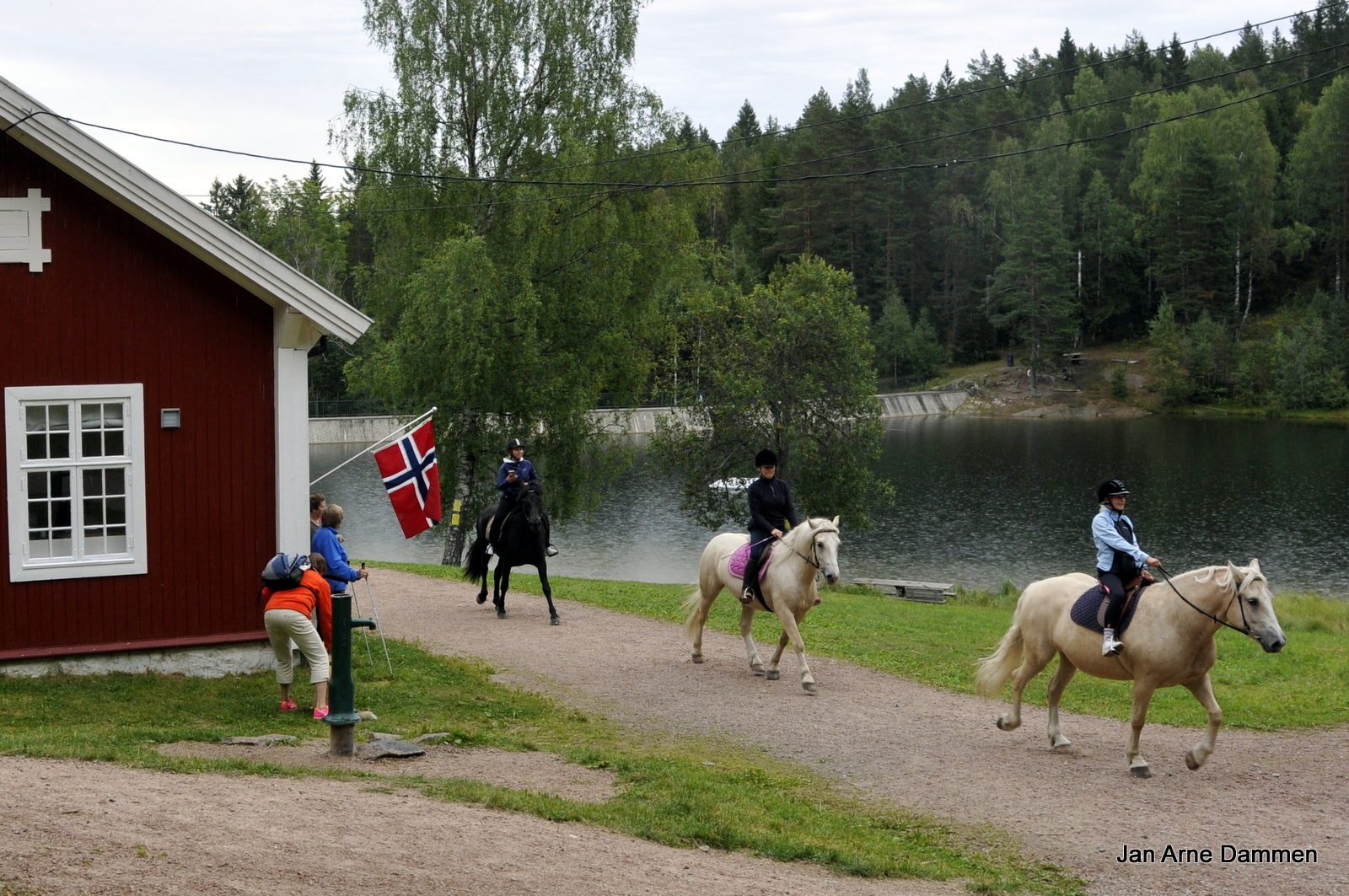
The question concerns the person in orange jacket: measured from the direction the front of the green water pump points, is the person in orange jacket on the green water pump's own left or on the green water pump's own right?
on the green water pump's own left

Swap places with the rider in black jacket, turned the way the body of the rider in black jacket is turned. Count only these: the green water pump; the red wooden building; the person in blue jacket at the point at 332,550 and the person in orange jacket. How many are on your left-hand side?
0

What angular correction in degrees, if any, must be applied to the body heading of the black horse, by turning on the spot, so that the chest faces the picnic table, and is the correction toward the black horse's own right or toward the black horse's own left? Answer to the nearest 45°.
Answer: approximately 90° to the black horse's own left

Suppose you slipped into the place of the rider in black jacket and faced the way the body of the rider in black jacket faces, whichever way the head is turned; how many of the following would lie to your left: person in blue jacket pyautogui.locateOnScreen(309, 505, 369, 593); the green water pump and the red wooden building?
0

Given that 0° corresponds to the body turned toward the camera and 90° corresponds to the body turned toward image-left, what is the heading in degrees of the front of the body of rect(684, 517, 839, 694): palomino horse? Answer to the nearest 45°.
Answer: approximately 315°

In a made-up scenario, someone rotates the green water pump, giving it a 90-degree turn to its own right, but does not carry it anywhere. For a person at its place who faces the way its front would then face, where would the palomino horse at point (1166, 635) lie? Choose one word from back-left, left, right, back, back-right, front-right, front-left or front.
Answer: left

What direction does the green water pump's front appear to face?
to the viewer's right

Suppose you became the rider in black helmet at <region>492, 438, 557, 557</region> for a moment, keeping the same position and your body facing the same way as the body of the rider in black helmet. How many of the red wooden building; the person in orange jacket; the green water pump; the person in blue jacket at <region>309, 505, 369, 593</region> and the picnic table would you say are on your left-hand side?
1

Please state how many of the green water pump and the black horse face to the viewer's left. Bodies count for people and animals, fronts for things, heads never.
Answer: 0

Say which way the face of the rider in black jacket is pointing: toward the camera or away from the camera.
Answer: toward the camera

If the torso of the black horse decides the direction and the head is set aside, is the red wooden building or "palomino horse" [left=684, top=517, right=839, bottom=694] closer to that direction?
the palomino horse

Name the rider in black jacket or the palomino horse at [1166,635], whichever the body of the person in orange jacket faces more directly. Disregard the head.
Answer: the rider in black jacket

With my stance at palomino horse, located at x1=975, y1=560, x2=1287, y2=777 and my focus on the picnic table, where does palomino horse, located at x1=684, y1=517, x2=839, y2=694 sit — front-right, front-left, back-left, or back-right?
front-left

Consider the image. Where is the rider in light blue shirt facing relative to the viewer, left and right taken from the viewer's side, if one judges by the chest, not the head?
facing the viewer and to the right of the viewer

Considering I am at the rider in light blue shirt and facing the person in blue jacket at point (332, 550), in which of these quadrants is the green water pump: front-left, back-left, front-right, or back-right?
front-left

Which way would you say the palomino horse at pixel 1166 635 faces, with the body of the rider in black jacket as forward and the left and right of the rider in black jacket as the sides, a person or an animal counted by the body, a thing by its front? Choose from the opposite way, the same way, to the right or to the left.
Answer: the same way

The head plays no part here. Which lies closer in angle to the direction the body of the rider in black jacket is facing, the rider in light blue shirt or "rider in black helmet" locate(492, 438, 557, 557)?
the rider in light blue shirt

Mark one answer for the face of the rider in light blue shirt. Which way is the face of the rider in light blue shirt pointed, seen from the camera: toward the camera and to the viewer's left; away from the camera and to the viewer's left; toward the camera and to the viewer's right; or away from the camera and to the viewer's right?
toward the camera and to the viewer's right
